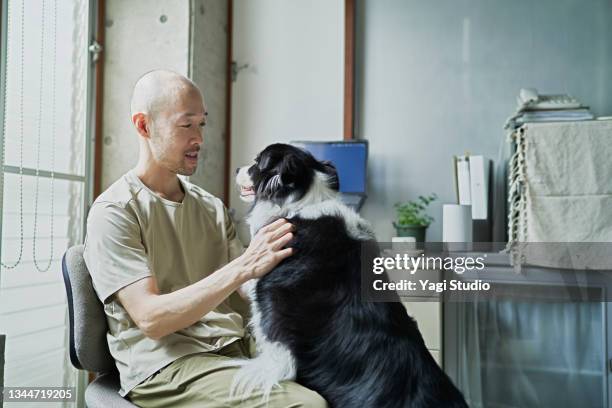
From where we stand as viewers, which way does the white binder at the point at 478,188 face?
facing the viewer

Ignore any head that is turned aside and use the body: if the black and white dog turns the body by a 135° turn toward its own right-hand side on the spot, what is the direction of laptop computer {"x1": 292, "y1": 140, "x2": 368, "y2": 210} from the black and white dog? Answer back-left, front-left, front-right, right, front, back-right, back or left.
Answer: front-left

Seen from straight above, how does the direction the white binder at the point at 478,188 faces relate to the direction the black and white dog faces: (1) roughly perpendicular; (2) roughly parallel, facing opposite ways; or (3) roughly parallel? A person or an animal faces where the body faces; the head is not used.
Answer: roughly perpendicular

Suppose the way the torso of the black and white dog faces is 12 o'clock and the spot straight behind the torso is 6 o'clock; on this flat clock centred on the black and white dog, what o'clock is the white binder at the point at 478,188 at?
The white binder is roughly at 4 o'clock from the black and white dog.

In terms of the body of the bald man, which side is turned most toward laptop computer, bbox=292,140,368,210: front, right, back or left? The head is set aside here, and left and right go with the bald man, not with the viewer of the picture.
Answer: left

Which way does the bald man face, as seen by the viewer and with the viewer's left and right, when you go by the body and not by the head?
facing the viewer and to the right of the viewer

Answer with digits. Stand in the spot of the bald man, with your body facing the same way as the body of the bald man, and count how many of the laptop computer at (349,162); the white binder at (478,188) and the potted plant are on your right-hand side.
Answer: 0

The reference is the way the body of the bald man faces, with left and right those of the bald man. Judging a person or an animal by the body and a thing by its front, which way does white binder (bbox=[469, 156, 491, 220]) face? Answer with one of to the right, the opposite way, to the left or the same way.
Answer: to the right

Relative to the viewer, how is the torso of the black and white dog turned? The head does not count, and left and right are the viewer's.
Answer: facing to the left of the viewer

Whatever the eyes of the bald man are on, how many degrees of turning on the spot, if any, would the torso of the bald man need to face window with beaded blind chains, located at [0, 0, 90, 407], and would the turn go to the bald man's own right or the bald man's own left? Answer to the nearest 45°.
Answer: approximately 180°

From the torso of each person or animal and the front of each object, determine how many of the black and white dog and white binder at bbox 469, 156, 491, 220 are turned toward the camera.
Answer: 1

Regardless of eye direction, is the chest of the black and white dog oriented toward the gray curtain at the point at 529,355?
no

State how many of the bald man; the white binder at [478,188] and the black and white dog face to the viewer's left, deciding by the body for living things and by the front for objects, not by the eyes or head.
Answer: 1

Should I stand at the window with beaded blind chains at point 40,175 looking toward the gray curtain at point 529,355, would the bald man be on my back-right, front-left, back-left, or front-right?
front-right

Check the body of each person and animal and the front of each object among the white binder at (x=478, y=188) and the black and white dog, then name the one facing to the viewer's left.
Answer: the black and white dog

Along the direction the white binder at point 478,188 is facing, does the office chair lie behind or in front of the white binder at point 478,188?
in front

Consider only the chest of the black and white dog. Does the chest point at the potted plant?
no

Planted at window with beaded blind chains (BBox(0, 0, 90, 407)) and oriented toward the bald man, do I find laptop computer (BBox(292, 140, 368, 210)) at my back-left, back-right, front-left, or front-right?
front-left

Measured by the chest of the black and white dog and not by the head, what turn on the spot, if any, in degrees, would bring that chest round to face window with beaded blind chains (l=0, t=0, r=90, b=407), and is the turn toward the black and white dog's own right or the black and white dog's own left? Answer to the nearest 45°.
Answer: approximately 45° to the black and white dog's own right
